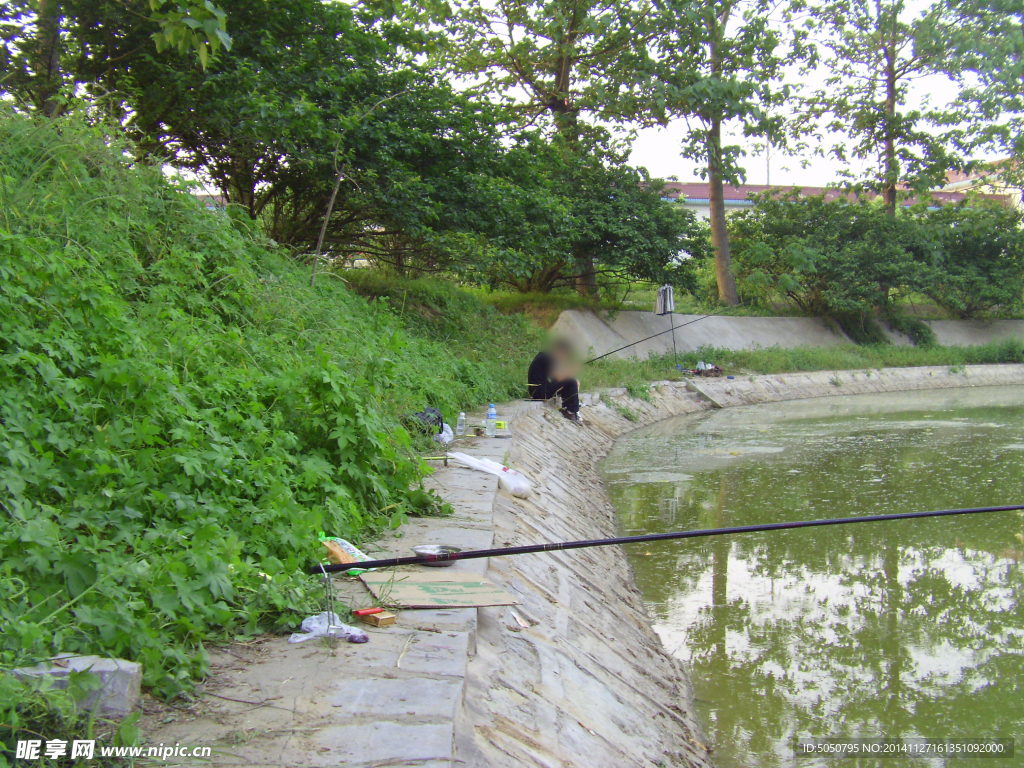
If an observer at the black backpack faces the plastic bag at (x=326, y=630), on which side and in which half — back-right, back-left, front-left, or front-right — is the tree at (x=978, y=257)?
back-left

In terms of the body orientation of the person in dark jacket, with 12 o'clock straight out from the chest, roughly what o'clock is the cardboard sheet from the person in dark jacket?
The cardboard sheet is roughly at 3 o'clock from the person in dark jacket.

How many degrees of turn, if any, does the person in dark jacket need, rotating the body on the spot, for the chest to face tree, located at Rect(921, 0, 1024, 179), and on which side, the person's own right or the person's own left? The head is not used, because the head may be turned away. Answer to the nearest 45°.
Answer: approximately 45° to the person's own left

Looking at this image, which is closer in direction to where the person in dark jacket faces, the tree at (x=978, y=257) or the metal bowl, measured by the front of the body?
the tree

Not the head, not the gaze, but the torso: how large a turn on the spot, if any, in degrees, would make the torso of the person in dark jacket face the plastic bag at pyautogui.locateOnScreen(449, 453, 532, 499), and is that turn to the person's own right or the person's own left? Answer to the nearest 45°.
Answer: approximately 90° to the person's own right

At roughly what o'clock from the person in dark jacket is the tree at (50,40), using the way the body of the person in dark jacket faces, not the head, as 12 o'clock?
The tree is roughly at 5 o'clock from the person in dark jacket.

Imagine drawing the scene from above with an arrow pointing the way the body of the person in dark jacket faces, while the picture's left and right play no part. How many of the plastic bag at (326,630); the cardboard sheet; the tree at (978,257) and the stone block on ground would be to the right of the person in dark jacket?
3

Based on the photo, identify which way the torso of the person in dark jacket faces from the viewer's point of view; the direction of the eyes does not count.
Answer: to the viewer's right

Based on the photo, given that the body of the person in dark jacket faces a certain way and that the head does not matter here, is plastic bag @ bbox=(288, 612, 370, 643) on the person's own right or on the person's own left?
on the person's own right

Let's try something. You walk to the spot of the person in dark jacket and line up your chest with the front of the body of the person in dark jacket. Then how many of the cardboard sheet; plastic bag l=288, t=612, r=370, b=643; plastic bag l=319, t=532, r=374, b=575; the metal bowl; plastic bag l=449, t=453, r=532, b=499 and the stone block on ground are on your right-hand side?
6

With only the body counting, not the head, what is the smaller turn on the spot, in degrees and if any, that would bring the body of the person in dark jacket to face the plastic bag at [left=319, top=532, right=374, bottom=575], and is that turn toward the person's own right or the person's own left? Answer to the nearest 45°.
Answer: approximately 90° to the person's own right

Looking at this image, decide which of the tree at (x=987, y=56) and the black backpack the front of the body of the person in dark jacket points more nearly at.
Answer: the tree

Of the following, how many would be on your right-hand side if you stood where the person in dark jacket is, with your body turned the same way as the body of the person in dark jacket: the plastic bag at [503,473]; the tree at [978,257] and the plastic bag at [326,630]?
2

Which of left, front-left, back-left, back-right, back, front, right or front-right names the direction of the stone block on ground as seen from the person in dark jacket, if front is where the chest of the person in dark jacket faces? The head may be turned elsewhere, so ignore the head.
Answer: right

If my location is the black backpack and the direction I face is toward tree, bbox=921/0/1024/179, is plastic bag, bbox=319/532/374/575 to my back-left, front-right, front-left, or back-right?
back-right

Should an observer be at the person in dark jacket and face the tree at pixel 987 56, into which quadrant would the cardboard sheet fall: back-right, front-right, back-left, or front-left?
back-right

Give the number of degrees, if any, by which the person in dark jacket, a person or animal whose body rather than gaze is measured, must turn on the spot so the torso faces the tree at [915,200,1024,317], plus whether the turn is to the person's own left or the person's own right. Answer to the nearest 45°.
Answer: approximately 45° to the person's own left
